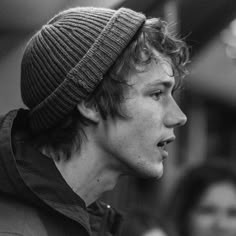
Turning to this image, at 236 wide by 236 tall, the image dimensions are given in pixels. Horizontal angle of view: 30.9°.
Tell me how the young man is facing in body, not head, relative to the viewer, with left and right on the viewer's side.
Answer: facing to the right of the viewer

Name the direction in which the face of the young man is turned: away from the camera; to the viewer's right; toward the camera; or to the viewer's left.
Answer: to the viewer's right
